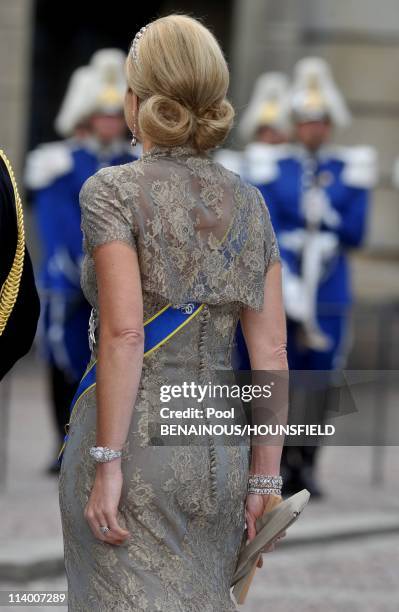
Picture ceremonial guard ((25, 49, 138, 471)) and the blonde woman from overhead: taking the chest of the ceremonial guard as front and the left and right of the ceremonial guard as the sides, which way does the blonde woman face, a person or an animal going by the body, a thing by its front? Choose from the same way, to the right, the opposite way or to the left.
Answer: the opposite way

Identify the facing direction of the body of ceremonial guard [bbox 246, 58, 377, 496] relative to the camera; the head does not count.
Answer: toward the camera

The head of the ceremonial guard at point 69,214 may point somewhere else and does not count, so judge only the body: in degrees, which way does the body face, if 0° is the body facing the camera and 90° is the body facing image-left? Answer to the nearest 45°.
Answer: approximately 315°

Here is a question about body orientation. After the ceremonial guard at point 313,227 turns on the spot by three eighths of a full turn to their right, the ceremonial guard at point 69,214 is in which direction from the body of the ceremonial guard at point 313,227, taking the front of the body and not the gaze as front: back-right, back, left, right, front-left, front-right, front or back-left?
front-left

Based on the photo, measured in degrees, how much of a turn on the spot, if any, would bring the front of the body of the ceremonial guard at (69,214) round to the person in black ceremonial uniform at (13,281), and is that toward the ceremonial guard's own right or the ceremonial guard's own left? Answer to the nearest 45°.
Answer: approximately 45° to the ceremonial guard's own right

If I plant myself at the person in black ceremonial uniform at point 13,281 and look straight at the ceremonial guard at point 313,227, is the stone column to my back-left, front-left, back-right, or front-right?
front-left

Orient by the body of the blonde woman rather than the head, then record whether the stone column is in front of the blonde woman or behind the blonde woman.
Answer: in front

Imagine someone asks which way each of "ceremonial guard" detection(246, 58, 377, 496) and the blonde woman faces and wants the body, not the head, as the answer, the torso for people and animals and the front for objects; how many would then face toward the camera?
1

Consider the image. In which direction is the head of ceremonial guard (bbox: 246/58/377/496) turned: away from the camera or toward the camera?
toward the camera

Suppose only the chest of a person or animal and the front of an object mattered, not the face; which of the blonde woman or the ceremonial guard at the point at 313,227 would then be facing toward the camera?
the ceremonial guard

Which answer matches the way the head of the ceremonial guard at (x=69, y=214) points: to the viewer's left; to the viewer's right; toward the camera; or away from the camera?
toward the camera

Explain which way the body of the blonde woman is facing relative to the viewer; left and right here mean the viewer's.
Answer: facing away from the viewer and to the left of the viewer

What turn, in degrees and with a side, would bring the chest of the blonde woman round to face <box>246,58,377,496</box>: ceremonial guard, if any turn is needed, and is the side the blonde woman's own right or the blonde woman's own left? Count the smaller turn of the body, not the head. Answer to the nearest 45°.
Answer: approximately 45° to the blonde woman's own right

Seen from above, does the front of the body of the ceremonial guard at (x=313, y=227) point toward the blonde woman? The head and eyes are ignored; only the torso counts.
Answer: yes

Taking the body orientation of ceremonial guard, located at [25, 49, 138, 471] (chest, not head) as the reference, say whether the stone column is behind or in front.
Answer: behind

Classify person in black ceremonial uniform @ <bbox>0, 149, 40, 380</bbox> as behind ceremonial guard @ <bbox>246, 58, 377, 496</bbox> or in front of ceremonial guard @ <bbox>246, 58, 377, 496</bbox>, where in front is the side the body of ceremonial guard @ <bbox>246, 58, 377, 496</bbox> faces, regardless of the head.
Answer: in front

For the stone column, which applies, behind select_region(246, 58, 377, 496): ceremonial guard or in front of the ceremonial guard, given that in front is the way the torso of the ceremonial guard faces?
behind
